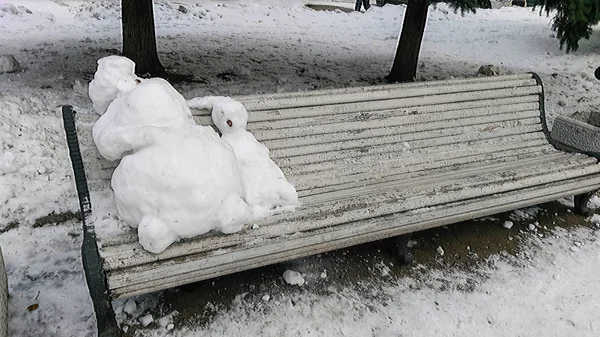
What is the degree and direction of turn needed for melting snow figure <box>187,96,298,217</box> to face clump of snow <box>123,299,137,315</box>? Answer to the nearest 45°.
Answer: approximately 45° to its right

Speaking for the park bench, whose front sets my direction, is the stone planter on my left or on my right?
on my left

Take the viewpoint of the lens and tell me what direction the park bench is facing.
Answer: facing the viewer and to the right of the viewer

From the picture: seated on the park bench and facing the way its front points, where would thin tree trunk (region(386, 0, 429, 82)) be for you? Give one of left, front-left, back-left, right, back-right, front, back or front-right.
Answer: back-left

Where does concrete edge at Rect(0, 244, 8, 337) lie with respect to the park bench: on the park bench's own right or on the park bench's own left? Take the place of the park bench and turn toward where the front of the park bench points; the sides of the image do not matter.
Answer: on the park bench's own right

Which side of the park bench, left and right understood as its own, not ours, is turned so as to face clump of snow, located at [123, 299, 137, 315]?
right

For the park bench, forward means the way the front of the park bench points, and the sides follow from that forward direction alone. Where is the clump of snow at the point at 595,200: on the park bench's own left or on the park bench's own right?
on the park bench's own left

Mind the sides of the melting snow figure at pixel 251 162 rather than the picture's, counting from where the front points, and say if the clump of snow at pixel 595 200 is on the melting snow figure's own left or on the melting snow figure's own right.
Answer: on the melting snow figure's own left

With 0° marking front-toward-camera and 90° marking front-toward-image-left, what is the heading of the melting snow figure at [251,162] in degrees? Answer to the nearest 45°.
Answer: approximately 0°

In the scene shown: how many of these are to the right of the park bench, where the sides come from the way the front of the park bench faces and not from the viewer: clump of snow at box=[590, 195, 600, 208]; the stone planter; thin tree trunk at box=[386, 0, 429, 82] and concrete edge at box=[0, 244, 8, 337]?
1

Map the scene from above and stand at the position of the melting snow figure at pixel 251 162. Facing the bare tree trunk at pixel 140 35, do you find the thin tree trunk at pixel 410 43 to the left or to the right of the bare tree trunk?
right

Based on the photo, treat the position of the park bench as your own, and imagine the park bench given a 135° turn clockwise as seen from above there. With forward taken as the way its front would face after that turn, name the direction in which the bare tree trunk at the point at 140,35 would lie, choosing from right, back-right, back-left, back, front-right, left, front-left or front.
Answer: front-right
